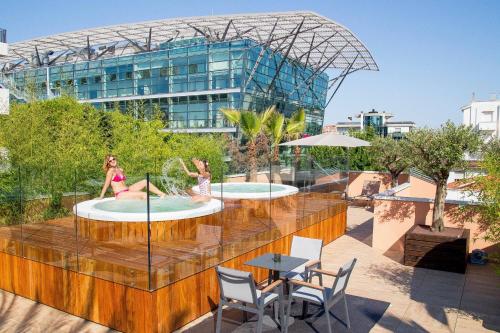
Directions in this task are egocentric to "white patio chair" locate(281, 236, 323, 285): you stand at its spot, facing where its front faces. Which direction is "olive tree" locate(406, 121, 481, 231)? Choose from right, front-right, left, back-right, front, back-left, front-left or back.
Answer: back

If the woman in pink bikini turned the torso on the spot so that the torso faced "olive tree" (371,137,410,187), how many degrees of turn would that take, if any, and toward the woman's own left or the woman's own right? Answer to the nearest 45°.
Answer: approximately 90° to the woman's own left

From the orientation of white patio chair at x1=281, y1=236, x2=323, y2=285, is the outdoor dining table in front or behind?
in front

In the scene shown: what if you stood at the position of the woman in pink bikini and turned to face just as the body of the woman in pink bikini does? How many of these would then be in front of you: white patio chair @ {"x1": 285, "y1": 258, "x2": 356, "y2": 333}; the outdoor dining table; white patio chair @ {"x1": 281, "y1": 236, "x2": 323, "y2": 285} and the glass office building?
3

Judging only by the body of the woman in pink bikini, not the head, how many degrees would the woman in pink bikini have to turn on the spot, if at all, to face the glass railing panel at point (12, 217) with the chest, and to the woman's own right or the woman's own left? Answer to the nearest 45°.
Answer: approximately 135° to the woman's own right

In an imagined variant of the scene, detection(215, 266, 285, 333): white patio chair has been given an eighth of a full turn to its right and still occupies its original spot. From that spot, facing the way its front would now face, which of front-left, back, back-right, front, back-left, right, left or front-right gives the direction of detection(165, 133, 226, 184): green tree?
left

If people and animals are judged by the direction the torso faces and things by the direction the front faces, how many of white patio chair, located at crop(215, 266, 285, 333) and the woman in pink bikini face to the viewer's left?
0

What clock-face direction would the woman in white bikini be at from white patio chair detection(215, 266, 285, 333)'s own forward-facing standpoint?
The woman in white bikini is roughly at 10 o'clock from the white patio chair.

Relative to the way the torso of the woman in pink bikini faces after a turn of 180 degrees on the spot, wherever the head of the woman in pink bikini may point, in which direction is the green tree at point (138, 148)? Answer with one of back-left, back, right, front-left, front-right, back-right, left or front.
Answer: front-right

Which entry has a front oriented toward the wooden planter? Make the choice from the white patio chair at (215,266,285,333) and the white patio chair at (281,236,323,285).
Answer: the white patio chair at (215,266,285,333)

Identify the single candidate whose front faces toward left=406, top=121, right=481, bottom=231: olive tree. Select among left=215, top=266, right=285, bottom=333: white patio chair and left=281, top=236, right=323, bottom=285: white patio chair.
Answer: left=215, top=266, right=285, bottom=333: white patio chair

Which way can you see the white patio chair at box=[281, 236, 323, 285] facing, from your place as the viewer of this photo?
facing the viewer and to the left of the viewer

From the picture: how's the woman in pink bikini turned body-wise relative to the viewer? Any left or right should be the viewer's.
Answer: facing the viewer and to the right of the viewer

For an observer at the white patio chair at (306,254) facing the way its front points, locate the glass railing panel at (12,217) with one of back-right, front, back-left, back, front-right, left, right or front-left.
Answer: front-right

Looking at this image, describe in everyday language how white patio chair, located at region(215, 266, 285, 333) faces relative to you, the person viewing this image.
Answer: facing away from the viewer and to the right of the viewer
